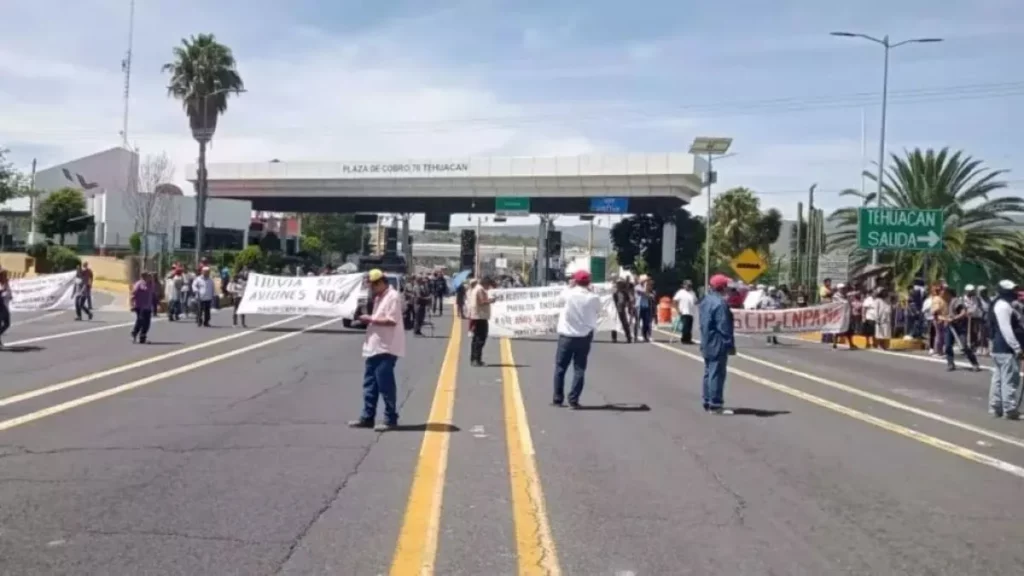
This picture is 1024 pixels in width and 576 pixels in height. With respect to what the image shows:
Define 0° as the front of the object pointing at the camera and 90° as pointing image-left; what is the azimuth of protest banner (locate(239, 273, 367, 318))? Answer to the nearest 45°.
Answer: approximately 0°

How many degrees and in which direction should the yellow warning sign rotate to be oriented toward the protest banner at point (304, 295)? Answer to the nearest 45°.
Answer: approximately 45° to its right

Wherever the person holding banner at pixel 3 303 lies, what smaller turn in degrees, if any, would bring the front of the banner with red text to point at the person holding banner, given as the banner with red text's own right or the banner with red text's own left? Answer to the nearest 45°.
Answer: approximately 45° to the banner with red text's own right

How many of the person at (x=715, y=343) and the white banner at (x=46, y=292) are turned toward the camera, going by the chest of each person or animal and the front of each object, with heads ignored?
1

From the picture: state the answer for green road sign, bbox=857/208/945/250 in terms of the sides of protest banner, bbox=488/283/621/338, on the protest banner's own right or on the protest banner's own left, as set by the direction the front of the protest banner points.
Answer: on the protest banner's own left

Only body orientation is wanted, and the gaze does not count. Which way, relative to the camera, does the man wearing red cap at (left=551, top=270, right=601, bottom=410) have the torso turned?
away from the camera

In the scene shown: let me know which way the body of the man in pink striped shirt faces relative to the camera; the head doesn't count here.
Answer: to the viewer's left

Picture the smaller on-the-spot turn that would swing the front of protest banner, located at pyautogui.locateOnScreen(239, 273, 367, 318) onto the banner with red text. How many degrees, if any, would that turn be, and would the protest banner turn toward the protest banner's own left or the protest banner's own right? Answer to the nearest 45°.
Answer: approximately 90° to the protest banner's own left
